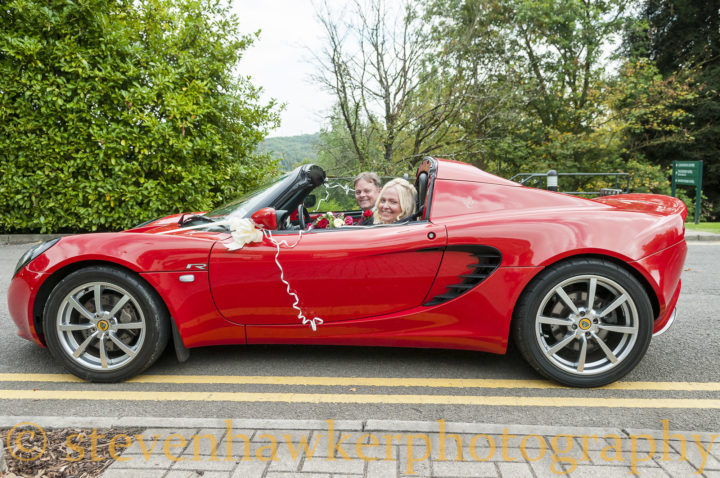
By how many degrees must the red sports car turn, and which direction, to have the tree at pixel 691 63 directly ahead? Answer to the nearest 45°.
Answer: approximately 135° to its right

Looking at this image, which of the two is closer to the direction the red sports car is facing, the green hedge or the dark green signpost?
the green hedge

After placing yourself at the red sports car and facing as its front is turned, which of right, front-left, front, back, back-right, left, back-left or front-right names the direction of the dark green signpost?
back-right

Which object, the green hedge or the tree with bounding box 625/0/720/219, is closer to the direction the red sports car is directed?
the green hedge

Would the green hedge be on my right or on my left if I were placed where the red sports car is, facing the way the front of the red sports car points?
on my right

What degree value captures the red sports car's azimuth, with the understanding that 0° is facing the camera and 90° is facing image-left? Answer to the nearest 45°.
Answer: approximately 90°
